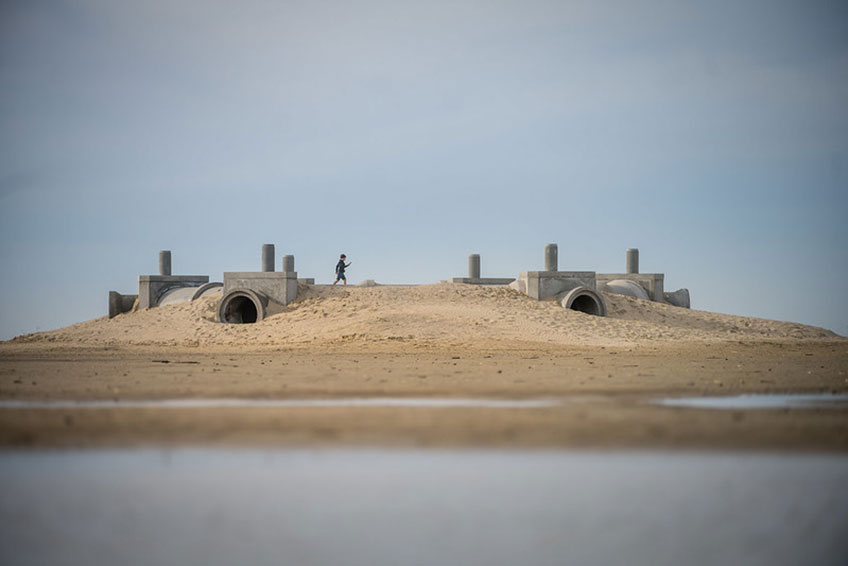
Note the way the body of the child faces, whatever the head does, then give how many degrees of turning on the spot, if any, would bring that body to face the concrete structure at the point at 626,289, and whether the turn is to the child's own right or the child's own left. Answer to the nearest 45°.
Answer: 0° — they already face it

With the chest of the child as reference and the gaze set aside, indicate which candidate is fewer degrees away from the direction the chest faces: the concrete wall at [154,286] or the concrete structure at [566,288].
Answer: the concrete structure

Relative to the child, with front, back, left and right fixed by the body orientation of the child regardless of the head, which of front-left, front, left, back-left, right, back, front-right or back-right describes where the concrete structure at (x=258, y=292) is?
back-right

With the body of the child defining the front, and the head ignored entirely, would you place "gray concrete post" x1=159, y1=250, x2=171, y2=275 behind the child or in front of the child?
behind

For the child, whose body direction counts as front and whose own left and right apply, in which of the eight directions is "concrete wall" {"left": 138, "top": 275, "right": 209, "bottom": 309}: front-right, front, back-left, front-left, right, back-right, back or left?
back

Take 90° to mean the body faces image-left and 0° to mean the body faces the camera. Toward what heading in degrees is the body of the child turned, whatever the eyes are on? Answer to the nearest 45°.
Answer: approximately 270°

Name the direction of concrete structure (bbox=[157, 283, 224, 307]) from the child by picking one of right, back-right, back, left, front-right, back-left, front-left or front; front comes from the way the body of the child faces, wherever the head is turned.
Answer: back
